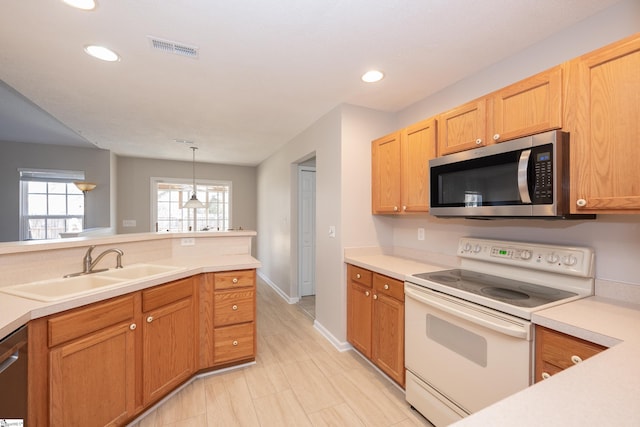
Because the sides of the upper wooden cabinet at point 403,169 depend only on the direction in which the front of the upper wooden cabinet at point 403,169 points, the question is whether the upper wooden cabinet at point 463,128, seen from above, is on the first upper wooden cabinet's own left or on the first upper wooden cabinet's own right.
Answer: on the first upper wooden cabinet's own left

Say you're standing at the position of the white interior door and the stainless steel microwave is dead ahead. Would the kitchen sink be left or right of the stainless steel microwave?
right

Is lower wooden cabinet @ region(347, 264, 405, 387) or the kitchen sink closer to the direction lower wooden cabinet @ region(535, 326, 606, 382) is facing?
the kitchen sink

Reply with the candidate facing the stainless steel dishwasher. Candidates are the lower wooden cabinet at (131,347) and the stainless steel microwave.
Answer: the stainless steel microwave

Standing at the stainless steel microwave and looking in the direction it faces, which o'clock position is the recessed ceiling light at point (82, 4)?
The recessed ceiling light is roughly at 12 o'clock from the stainless steel microwave.

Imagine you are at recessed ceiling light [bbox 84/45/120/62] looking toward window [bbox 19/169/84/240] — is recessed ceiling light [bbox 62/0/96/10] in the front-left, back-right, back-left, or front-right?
back-left

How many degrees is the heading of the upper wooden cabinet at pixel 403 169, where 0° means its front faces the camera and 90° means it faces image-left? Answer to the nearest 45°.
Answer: approximately 45°

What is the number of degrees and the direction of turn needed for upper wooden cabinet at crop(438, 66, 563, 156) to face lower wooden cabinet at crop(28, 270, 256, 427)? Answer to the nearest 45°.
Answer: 0° — it already faces it

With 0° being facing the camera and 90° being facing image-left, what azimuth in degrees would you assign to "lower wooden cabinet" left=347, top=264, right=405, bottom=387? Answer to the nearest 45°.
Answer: approximately 45°

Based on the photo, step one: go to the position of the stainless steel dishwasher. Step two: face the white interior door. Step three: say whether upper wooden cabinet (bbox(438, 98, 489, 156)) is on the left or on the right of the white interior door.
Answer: right
